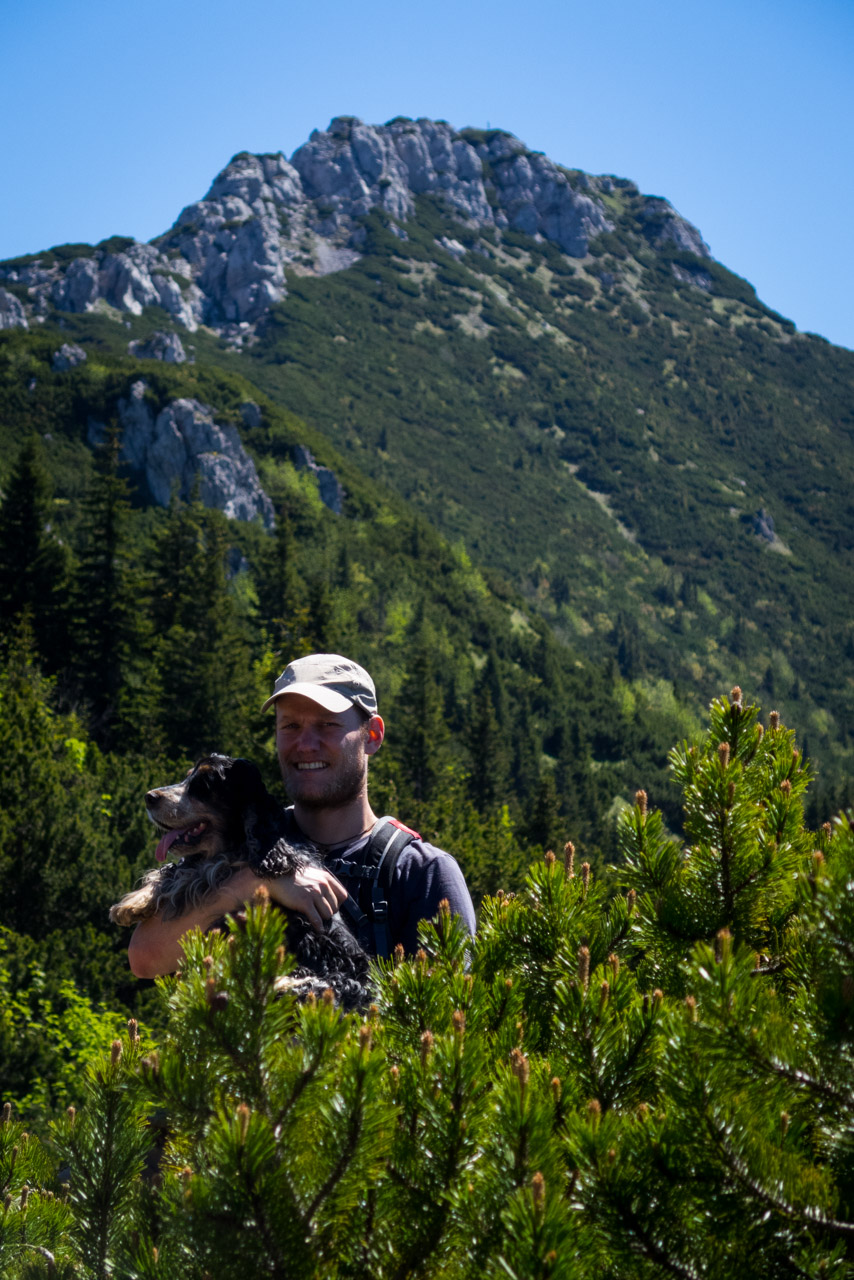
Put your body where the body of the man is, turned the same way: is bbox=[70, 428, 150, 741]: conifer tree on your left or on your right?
on your right

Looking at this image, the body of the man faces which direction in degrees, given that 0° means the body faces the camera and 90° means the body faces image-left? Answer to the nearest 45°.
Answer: approximately 45°

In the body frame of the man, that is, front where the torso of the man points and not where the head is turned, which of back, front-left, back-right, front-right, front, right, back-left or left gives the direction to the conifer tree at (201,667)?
back-right

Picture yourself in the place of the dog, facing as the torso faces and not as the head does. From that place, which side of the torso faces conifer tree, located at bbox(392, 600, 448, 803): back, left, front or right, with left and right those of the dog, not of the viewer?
right

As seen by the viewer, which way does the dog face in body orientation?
to the viewer's left

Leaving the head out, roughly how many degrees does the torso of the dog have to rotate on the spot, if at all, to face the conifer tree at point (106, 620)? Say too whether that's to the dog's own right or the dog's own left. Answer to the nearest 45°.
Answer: approximately 90° to the dog's own right

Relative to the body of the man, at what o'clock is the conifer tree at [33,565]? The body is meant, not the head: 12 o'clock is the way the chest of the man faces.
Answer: The conifer tree is roughly at 4 o'clock from the man.
